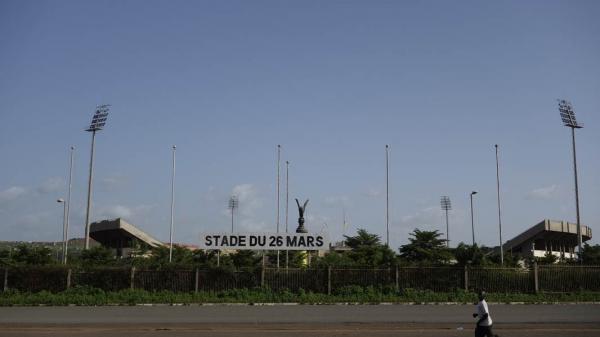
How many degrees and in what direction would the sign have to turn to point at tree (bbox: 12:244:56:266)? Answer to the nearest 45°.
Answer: approximately 135° to its right

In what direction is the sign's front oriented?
toward the camera

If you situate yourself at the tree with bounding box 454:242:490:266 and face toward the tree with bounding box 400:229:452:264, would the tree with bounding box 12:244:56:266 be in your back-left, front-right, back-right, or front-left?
front-left

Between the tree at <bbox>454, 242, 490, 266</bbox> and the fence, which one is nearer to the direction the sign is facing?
the fence

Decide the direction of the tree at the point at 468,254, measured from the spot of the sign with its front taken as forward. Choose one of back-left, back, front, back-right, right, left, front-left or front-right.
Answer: back-left

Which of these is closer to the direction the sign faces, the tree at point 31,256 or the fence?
the fence

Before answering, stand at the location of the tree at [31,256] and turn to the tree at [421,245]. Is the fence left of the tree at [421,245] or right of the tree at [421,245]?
right

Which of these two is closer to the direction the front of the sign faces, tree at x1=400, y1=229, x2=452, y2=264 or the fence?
the fence

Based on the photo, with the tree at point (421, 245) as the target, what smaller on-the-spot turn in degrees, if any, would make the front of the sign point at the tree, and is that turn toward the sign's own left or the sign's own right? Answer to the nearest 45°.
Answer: approximately 135° to the sign's own left
